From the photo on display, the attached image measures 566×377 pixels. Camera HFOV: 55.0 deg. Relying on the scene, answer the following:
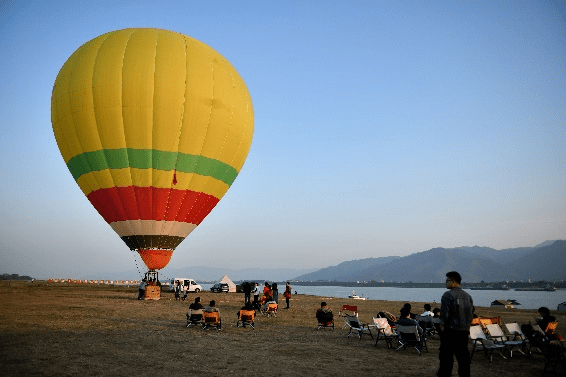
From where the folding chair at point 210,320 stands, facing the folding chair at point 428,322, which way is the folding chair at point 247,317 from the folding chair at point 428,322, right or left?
left

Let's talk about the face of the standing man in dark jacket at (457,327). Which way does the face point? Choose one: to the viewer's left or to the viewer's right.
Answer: to the viewer's left

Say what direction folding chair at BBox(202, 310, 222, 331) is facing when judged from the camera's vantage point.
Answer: facing away from the viewer
